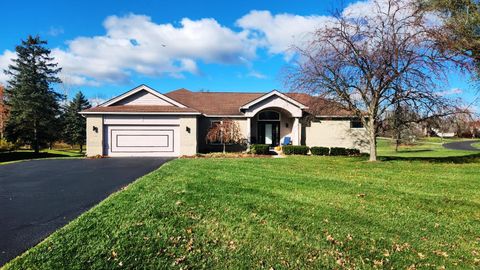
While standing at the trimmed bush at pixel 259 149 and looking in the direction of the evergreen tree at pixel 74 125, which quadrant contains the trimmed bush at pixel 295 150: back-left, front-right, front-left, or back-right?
back-right

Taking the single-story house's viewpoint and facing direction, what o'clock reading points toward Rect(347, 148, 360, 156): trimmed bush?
The trimmed bush is roughly at 9 o'clock from the single-story house.

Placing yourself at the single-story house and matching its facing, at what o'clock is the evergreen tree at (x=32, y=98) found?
The evergreen tree is roughly at 4 o'clock from the single-story house.

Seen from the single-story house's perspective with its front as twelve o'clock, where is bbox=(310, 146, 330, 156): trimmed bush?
The trimmed bush is roughly at 9 o'clock from the single-story house.

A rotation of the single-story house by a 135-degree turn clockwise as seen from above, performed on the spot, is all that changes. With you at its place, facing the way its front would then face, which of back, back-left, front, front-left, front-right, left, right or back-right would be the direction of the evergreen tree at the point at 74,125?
front

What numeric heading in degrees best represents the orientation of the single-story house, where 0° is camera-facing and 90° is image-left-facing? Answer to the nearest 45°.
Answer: approximately 0°
